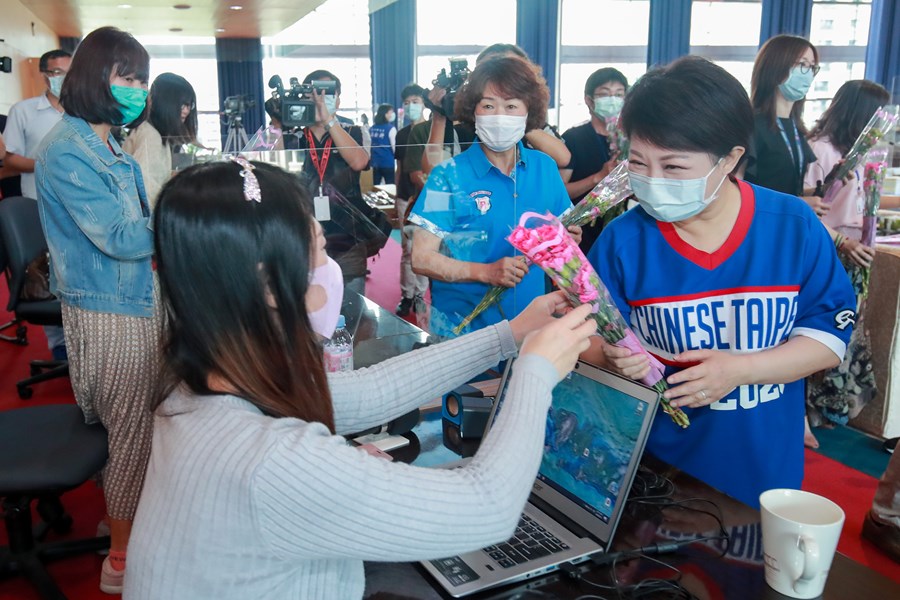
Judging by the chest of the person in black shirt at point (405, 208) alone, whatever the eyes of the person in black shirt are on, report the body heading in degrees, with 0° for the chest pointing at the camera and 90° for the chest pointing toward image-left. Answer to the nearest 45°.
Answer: approximately 0°

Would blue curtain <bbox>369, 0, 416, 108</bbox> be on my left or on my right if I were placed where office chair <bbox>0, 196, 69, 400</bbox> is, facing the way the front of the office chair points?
on my left

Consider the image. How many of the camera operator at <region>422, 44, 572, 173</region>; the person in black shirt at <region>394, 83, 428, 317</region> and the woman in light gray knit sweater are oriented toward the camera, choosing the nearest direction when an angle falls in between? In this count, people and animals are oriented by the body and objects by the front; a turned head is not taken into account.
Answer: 2

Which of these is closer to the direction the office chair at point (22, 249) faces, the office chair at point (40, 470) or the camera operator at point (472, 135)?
the camera operator

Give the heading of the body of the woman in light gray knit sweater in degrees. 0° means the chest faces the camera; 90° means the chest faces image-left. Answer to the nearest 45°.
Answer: approximately 225°

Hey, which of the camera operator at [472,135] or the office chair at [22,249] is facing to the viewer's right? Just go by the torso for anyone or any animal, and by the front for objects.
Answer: the office chair

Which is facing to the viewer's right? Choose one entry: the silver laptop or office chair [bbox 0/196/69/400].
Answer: the office chair

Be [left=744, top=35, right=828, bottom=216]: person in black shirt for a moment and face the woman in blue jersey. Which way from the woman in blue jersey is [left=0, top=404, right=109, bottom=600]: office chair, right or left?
right

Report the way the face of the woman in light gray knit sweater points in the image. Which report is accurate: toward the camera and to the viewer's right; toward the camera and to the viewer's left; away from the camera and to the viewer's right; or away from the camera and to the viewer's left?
away from the camera and to the viewer's right

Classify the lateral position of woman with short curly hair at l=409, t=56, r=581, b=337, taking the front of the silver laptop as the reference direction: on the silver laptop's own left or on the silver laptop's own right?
on the silver laptop's own right
